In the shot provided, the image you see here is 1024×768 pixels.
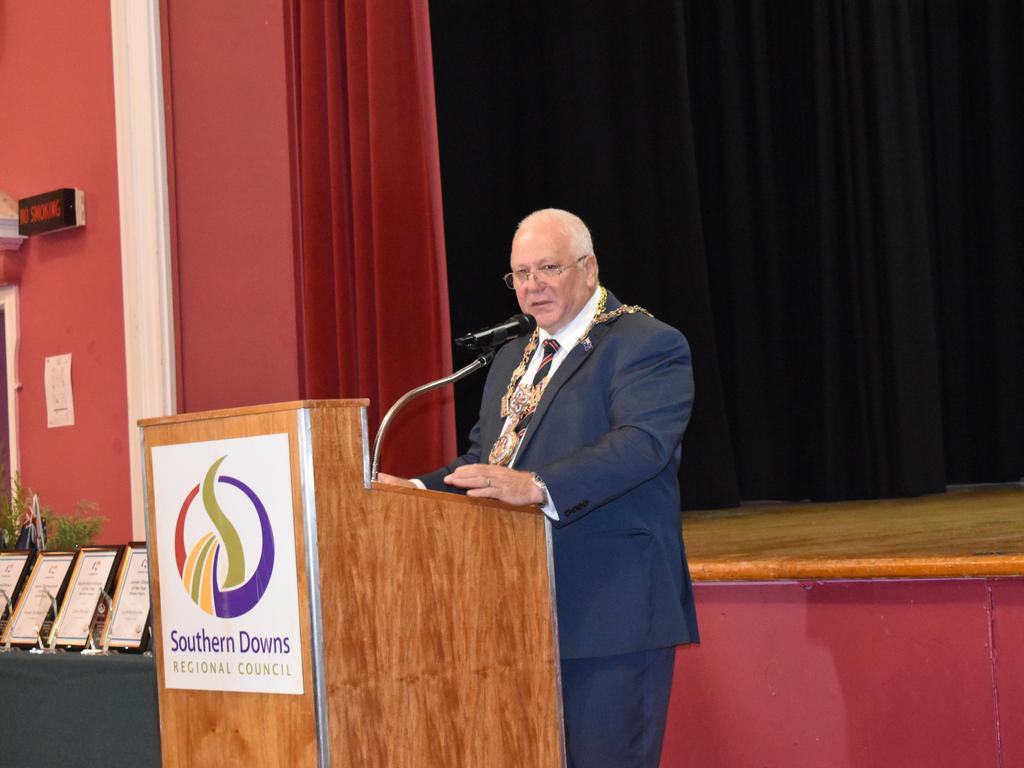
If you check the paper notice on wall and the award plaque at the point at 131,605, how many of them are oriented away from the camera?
0

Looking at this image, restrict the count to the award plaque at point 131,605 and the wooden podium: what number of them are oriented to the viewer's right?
0

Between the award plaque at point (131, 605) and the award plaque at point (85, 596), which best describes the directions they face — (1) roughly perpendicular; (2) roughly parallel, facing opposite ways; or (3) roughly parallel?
roughly parallel

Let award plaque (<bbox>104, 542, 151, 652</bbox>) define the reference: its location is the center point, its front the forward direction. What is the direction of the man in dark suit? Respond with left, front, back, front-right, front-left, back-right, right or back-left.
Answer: left

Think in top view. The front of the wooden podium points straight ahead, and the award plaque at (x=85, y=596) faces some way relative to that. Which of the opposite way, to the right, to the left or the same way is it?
the same way

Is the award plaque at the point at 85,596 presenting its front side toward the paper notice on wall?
no

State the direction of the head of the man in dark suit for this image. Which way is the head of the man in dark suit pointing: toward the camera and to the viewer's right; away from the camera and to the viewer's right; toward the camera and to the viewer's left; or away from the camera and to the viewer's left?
toward the camera and to the viewer's left

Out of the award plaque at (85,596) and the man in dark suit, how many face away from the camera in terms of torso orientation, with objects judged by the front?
0

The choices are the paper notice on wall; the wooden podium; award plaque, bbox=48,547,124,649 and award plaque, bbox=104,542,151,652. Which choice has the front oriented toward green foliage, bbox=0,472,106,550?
the paper notice on wall

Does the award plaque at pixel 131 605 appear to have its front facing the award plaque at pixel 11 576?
no

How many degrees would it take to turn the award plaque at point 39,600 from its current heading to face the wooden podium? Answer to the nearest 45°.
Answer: approximately 45° to its left

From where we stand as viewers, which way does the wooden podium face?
facing the viewer and to the left of the viewer

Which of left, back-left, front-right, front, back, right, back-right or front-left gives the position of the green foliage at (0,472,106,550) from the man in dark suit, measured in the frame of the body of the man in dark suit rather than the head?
right

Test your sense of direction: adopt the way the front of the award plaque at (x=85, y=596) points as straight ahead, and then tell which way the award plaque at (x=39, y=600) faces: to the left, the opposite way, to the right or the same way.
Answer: the same way

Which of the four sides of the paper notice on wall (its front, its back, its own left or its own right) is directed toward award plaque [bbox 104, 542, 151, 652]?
front

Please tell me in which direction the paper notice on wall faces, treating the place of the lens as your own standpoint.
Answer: facing the viewer

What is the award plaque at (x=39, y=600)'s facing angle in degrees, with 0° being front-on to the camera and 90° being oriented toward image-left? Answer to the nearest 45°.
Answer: approximately 45°
